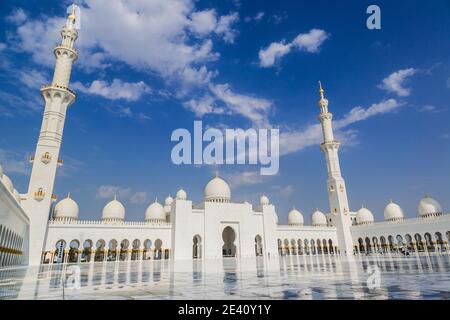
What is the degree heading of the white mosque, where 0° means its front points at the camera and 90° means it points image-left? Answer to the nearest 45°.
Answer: approximately 0°
